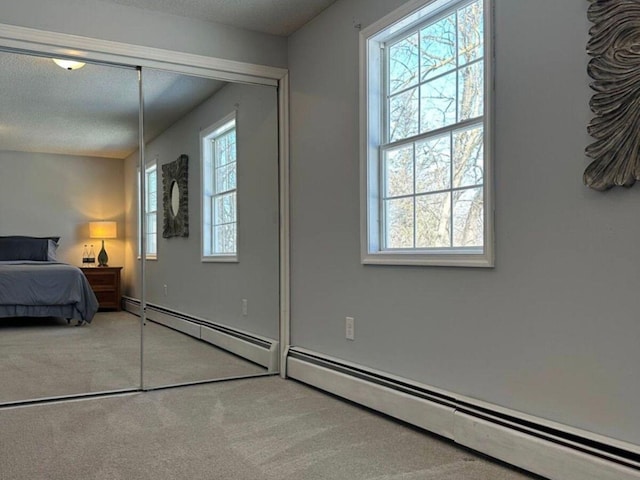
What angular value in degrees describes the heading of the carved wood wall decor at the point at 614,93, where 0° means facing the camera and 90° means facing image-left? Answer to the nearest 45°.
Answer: approximately 0°

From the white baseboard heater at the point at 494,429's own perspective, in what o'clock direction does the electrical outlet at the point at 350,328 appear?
The electrical outlet is roughly at 3 o'clock from the white baseboard heater.

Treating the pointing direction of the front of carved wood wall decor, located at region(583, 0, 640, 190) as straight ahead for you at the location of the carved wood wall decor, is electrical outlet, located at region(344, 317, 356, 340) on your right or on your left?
on your right

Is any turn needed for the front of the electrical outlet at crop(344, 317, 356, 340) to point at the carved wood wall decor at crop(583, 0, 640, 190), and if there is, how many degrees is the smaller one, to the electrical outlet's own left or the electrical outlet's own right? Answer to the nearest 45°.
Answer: approximately 90° to the electrical outlet's own left

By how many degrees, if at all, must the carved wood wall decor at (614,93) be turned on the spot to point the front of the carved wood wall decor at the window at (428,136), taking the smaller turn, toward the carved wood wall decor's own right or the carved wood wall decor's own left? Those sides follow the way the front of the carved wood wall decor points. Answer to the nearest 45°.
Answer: approximately 135° to the carved wood wall decor's own right

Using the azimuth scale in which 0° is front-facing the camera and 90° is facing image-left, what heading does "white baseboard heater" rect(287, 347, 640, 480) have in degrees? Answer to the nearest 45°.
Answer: approximately 45°

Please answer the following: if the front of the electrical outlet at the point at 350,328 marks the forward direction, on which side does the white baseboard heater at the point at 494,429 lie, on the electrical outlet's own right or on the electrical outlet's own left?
on the electrical outlet's own left

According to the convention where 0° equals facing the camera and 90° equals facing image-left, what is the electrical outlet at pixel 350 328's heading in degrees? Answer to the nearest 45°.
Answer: approximately 45°
